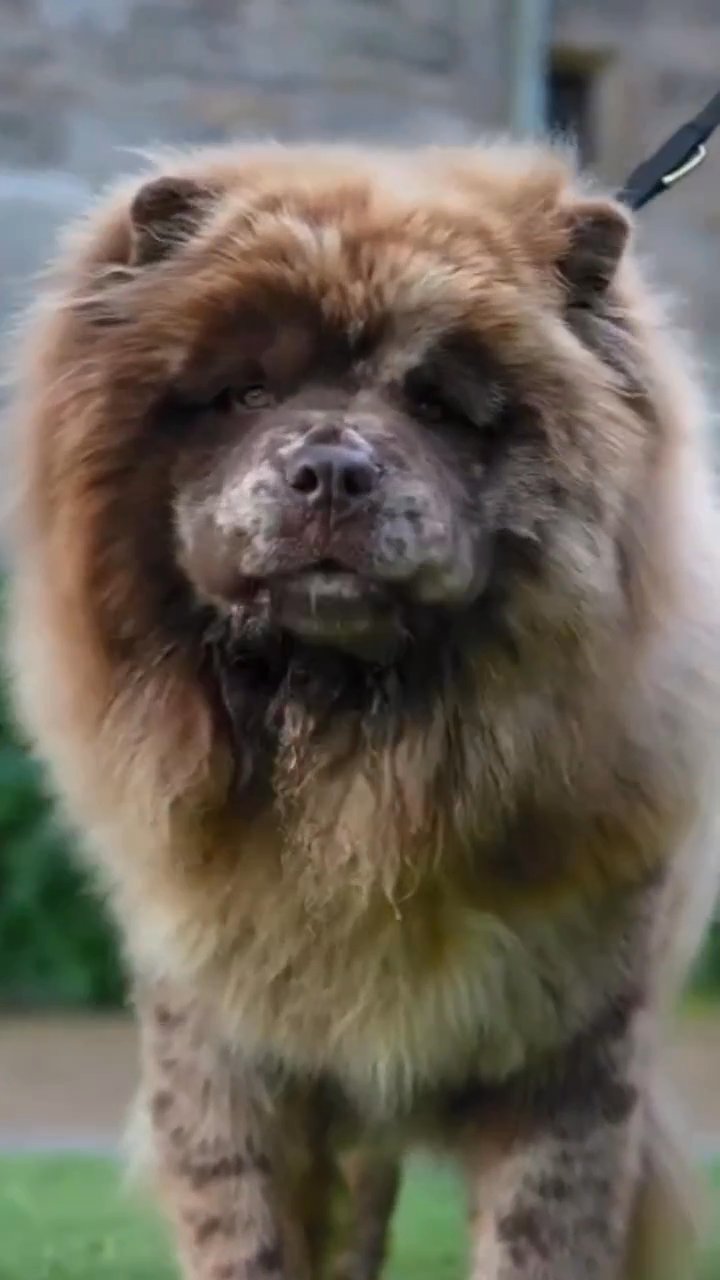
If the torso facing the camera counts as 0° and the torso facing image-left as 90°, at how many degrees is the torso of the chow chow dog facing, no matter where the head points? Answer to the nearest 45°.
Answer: approximately 0°
